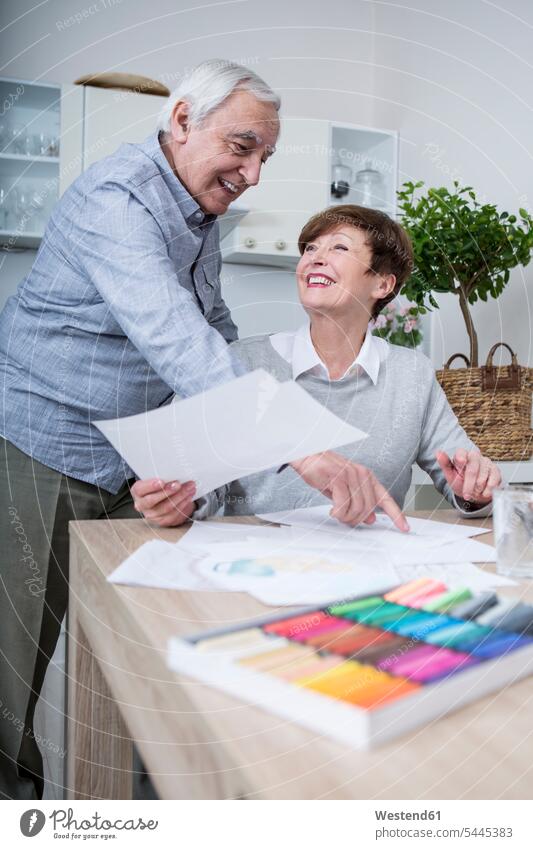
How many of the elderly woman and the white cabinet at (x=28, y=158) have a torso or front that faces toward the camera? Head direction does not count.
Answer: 2

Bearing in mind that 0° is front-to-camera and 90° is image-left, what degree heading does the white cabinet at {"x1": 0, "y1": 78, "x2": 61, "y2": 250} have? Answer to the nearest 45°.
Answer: approximately 0°

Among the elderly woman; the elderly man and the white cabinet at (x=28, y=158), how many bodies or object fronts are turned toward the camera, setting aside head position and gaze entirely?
2

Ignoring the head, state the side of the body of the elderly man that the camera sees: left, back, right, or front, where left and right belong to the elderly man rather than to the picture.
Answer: right

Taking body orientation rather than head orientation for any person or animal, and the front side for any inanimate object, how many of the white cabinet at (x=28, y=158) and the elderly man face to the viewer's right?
1

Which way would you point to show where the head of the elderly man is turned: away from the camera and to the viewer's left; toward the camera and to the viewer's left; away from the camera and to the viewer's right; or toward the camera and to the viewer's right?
toward the camera and to the viewer's right

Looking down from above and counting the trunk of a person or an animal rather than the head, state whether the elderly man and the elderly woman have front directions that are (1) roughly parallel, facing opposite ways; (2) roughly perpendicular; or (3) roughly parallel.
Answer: roughly perpendicular

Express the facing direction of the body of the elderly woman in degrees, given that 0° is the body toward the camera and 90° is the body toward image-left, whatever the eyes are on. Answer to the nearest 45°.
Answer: approximately 0°

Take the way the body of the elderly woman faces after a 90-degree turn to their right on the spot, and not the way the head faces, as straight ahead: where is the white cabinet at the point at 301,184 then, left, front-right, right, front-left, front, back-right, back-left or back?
right

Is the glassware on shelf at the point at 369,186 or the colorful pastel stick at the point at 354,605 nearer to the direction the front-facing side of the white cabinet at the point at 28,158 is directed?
the colorful pastel stick

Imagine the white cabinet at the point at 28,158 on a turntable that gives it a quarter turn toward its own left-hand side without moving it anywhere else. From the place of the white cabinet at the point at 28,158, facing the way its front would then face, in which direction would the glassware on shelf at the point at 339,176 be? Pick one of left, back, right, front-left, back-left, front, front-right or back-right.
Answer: front
